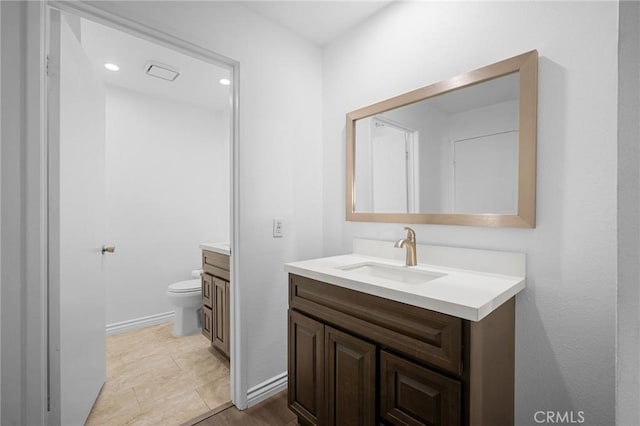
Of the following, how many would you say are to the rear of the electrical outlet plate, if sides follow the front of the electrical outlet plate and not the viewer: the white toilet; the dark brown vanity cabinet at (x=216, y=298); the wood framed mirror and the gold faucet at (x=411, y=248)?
2

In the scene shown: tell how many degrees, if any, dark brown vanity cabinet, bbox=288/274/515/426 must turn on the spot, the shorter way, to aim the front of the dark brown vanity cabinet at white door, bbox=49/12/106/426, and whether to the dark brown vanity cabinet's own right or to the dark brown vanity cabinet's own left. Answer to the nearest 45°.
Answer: approximately 45° to the dark brown vanity cabinet's own right

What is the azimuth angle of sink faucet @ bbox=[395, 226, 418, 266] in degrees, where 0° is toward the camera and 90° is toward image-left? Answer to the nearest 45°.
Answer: approximately 45°

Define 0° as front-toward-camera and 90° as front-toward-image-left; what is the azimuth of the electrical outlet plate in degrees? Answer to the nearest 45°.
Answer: approximately 315°

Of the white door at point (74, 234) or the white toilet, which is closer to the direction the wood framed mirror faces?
the white door

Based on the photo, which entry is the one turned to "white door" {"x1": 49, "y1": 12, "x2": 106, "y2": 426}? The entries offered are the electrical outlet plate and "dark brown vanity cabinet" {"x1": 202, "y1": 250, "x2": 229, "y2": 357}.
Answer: the dark brown vanity cabinet

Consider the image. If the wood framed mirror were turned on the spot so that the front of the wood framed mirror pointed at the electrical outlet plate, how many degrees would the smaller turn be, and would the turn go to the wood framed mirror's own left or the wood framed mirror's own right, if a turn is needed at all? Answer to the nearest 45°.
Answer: approximately 45° to the wood framed mirror's own right

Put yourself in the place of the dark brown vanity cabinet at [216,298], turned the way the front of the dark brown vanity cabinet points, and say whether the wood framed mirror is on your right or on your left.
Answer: on your left

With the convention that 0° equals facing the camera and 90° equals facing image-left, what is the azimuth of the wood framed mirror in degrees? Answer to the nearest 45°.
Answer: approximately 45°

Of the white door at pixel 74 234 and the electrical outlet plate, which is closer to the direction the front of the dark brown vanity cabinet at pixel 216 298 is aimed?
the white door

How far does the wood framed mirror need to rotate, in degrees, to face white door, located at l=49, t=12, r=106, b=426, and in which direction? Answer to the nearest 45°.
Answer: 0° — it already faces it
